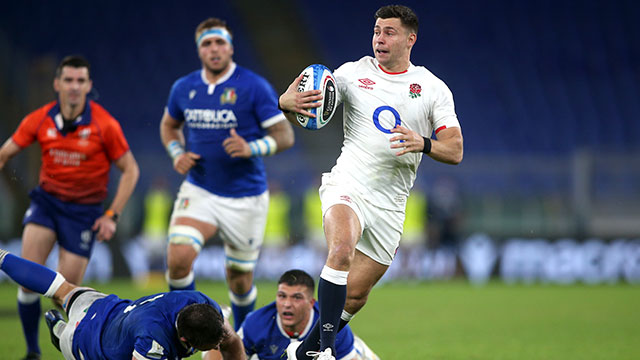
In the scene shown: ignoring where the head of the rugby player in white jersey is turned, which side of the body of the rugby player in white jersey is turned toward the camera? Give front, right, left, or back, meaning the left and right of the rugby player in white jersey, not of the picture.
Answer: front

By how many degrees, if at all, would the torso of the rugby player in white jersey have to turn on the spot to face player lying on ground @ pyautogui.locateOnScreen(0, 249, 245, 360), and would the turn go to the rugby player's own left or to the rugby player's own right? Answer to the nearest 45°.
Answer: approximately 90° to the rugby player's own right

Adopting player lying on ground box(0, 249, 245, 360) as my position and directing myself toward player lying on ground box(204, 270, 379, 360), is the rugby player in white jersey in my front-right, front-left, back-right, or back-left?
front-right
